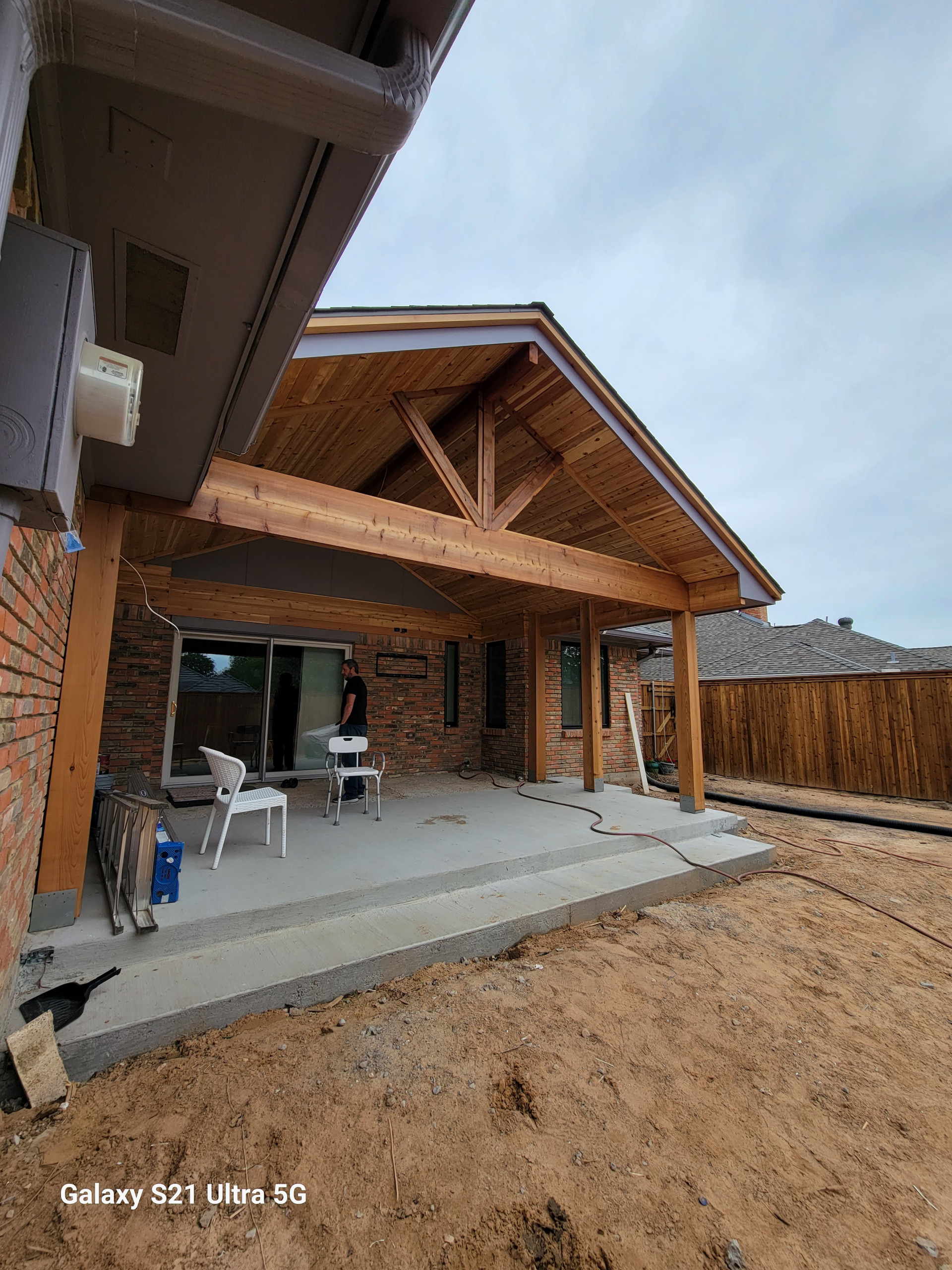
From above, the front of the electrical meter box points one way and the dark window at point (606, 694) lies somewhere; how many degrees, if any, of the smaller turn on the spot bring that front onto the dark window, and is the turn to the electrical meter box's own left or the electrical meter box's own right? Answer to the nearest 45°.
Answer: approximately 45° to the electrical meter box's own left

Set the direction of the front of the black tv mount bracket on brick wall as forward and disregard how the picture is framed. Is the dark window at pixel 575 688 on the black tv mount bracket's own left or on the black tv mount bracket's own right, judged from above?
on the black tv mount bracket's own left

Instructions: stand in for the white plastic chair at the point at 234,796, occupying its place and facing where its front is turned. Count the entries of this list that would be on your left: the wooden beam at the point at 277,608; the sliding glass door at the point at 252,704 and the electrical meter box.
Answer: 2

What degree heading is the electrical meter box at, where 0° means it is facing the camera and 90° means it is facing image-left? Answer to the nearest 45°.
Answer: approximately 270°

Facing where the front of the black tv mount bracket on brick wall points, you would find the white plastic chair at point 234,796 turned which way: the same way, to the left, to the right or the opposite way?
to the left

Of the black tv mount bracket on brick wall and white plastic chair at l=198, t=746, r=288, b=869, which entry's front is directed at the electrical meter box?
the black tv mount bracket on brick wall

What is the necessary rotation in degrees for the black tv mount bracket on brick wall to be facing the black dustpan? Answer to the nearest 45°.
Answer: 0° — it already faces it

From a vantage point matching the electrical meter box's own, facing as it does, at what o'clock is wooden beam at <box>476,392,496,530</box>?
The wooden beam is roughly at 11 o'clock from the electrical meter box.

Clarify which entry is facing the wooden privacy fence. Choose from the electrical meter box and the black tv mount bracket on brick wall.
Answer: the electrical meter box
